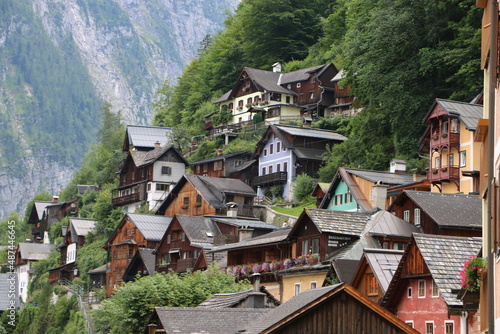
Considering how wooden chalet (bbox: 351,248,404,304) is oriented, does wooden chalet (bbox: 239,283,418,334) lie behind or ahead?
ahead

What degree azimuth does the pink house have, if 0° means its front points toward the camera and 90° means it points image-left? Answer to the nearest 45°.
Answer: approximately 45°

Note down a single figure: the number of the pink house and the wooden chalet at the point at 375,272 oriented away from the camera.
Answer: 0

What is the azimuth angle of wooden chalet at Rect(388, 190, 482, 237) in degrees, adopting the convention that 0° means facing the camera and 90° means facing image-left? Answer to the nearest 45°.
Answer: approximately 45°

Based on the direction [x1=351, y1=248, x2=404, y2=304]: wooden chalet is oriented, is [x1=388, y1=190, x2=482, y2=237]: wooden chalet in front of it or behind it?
behind

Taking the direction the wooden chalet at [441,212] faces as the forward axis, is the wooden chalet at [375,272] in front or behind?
in front

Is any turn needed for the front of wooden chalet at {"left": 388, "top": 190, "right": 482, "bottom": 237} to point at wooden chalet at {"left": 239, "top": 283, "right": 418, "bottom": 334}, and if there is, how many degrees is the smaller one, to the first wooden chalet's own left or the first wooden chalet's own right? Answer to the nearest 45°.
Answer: approximately 45° to the first wooden chalet's own left
